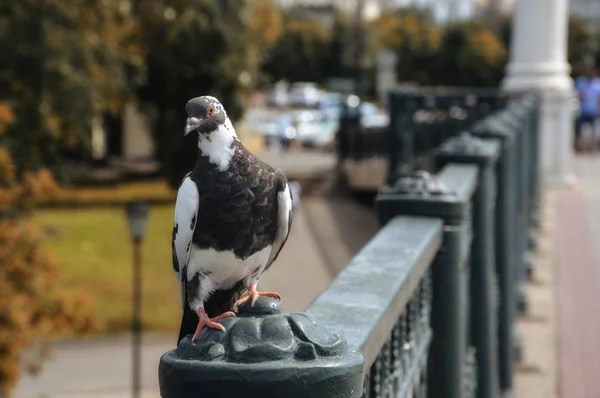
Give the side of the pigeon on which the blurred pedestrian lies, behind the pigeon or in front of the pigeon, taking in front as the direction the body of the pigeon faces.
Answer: behind

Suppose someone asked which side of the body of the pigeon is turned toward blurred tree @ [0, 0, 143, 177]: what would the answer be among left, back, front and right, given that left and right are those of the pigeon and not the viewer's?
back

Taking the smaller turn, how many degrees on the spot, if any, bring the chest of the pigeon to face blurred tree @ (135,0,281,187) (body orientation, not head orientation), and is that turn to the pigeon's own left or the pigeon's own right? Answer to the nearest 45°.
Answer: approximately 180°

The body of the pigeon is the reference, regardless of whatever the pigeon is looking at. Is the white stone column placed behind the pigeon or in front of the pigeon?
behind

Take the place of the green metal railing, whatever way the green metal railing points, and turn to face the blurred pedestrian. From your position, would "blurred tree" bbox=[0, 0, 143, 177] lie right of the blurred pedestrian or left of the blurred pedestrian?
left

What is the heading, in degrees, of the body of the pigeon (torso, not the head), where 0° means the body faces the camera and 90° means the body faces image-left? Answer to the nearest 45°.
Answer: approximately 0°

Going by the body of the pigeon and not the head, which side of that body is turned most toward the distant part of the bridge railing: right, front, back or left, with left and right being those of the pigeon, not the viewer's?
back
